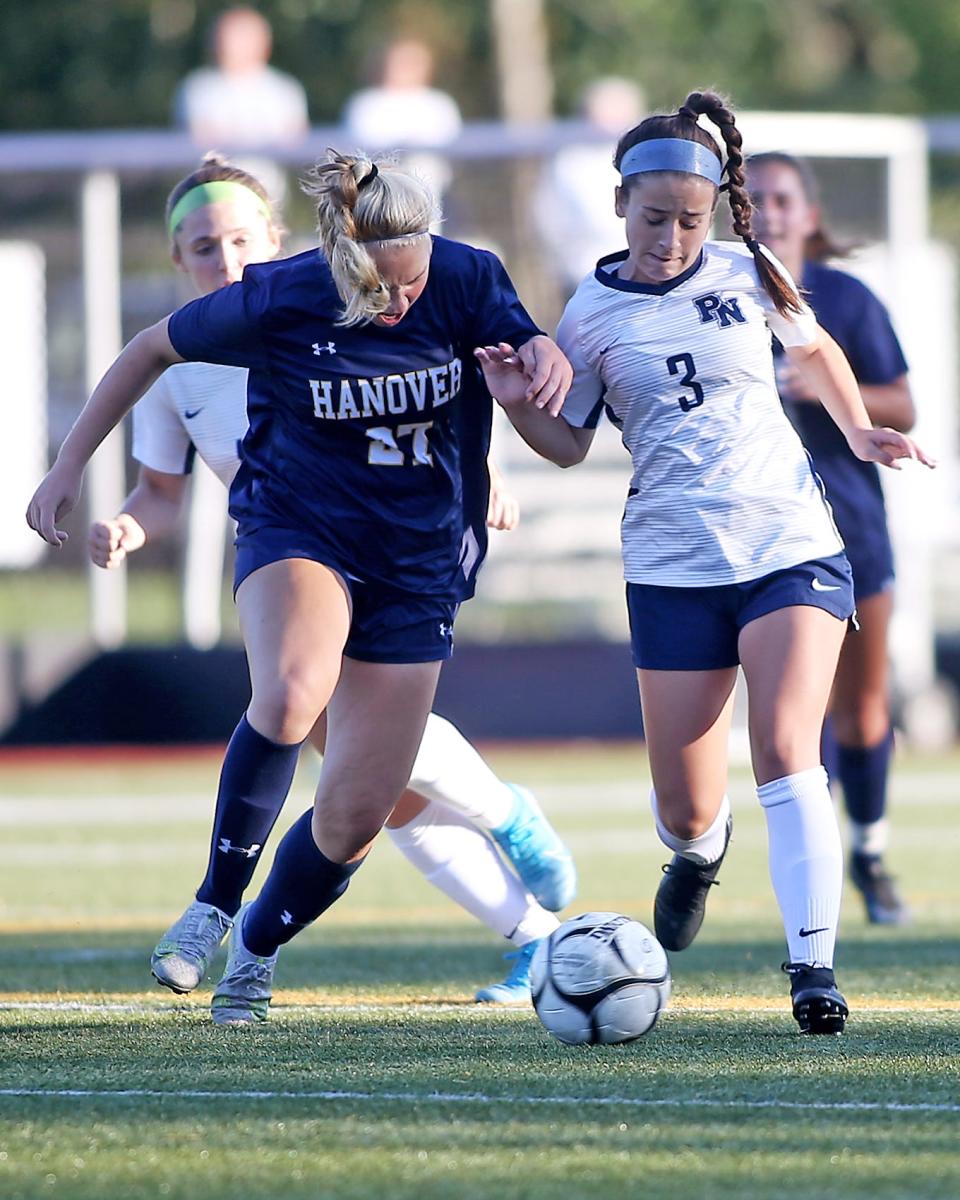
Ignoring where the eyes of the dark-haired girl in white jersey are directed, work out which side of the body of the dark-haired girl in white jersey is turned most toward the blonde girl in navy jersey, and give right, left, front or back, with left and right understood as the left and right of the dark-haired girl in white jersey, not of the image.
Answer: right

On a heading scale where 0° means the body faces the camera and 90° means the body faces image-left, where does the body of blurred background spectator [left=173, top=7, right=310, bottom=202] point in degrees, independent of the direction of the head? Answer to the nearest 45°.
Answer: approximately 0°

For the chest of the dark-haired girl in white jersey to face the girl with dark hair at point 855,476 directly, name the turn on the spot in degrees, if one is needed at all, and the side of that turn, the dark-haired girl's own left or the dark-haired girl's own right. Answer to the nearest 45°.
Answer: approximately 180°

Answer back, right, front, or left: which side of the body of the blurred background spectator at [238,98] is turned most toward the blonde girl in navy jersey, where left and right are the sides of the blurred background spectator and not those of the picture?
front

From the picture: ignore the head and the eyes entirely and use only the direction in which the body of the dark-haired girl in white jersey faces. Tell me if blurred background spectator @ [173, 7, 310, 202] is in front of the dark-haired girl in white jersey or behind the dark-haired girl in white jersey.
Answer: behind

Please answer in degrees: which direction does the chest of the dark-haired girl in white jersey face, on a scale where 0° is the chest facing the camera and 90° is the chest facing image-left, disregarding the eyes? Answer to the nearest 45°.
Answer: approximately 0°

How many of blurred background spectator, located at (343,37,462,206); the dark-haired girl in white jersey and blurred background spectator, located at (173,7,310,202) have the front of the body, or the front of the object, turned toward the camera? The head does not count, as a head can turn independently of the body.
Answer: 3

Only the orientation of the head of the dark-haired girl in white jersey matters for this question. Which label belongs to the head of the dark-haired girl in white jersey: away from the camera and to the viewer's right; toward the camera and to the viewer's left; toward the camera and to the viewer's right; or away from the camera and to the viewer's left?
toward the camera and to the viewer's left

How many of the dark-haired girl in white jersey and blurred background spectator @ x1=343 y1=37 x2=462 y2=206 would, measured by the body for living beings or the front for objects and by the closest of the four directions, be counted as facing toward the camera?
2

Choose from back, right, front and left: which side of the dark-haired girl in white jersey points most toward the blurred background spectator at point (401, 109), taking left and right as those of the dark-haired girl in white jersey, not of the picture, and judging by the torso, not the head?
back

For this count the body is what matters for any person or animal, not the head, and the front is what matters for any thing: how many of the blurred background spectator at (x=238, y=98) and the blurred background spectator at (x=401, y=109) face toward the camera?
2
